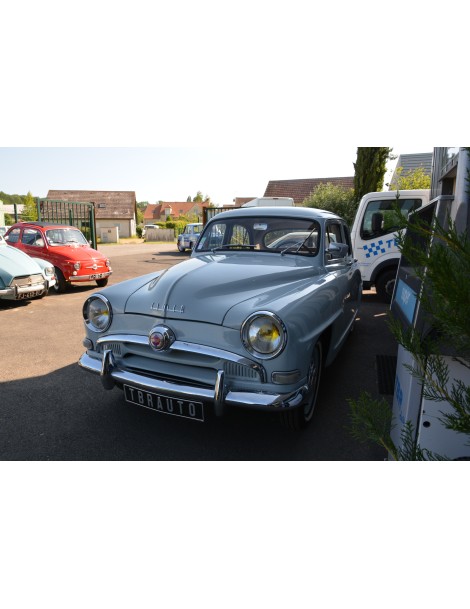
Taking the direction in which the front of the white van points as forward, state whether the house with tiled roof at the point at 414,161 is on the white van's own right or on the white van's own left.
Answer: on the white van's own right

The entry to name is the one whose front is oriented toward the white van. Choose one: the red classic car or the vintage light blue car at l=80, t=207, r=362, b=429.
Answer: the red classic car

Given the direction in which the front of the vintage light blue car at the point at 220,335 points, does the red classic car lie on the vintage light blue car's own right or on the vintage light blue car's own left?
on the vintage light blue car's own right

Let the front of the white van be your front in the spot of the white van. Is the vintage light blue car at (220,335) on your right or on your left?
on your left

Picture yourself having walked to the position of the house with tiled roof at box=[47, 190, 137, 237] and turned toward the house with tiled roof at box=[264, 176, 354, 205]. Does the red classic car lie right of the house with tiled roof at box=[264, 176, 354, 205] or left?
right

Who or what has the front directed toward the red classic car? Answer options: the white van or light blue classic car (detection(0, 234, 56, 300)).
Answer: the white van

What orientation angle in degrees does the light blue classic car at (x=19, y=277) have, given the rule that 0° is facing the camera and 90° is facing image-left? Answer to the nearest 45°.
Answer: approximately 315°

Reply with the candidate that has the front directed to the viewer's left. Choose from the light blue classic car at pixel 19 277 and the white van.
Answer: the white van

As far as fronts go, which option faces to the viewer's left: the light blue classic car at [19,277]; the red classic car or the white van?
the white van

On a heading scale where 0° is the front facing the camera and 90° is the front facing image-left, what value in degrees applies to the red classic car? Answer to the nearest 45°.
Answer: approximately 315°

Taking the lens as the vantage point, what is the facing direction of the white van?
facing to the left of the viewer
